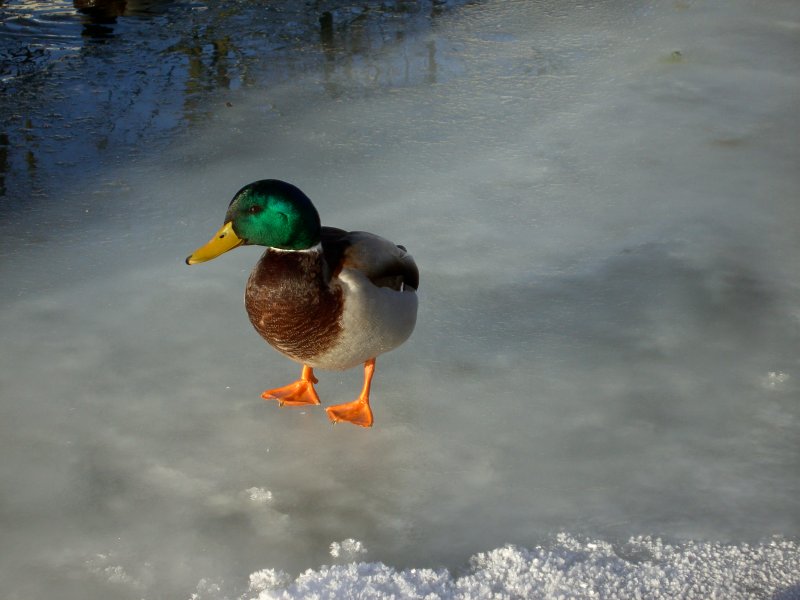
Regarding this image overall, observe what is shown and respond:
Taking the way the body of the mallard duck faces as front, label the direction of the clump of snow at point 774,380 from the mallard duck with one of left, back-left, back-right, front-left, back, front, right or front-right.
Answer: back-left

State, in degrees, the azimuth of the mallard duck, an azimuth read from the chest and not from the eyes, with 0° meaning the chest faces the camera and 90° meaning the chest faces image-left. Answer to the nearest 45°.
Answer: approximately 45°
